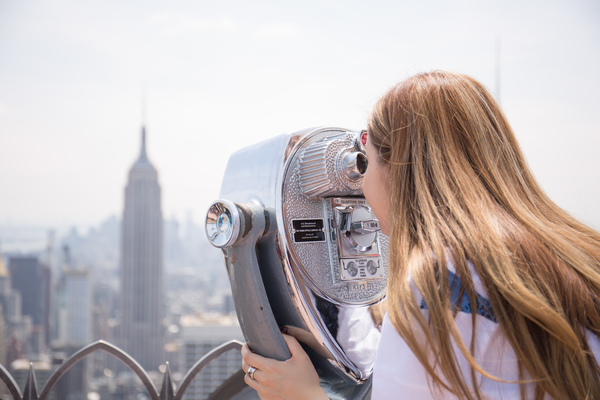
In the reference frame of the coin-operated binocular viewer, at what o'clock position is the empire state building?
The empire state building is roughly at 7 o'clock from the coin-operated binocular viewer.

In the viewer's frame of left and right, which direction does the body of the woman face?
facing away from the viewer and to the left of the viewer

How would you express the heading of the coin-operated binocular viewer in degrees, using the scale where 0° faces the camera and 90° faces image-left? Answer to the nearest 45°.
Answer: approximately 315°

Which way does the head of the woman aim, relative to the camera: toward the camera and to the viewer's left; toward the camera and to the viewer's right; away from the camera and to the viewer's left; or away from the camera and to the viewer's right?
away from the camera and to the viewer's left

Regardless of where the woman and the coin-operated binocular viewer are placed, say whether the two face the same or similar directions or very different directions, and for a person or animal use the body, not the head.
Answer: very different directions

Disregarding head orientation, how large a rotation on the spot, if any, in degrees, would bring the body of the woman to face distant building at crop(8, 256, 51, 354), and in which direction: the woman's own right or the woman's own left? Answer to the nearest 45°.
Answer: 0° — they already face it

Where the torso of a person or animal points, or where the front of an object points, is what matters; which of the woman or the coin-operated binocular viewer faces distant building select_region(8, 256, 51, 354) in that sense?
the woman
